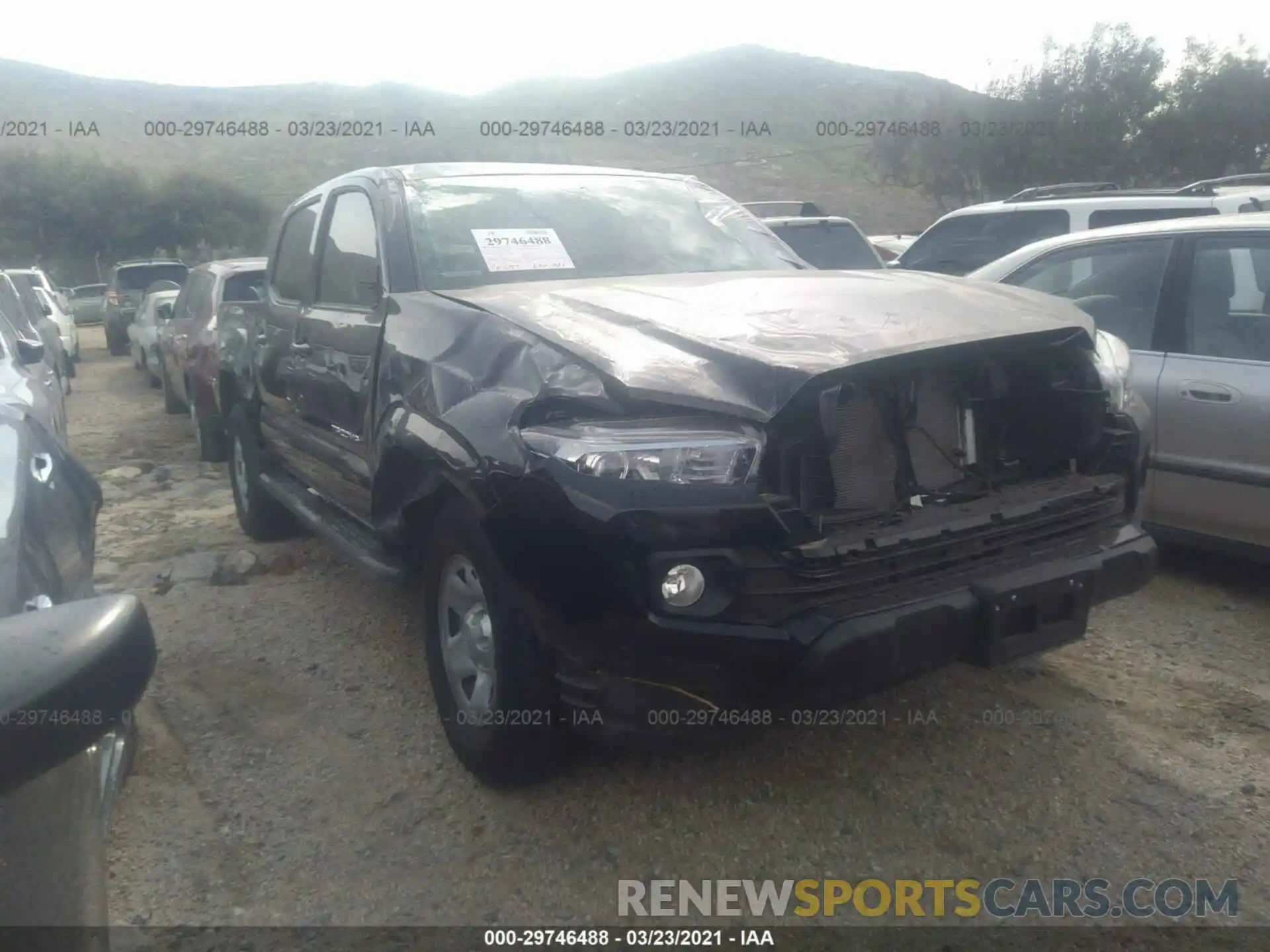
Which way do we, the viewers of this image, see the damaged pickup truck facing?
facing the viewer and to the right of the viewer

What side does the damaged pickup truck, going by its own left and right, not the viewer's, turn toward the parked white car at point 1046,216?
left

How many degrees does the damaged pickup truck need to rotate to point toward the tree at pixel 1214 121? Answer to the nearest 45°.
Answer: approximately 90° to its left

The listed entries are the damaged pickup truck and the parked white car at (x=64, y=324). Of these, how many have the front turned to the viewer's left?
0

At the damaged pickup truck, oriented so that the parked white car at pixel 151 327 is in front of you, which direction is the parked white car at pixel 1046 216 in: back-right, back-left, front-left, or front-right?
front-right

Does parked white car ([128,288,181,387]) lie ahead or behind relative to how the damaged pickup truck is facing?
behind

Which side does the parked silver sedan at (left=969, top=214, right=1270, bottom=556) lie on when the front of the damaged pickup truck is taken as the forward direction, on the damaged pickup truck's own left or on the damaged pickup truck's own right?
on the damaged pickup truck's own left

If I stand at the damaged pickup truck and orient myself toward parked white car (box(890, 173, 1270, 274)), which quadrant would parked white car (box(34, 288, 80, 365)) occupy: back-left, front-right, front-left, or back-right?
front-left

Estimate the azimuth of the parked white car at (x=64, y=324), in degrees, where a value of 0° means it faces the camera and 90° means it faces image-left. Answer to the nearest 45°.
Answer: approximately 315°
